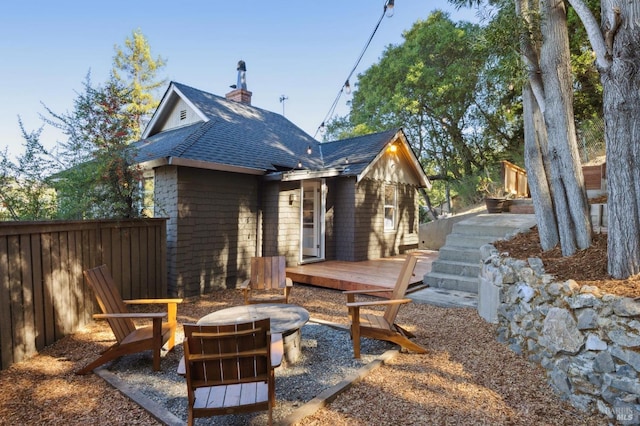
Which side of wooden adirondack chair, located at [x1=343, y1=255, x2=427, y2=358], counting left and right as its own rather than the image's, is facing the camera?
left

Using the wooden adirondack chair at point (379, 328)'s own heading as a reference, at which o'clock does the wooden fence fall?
The wooden fence is roughly at 12 o'clock from the wooden adirondack chair.

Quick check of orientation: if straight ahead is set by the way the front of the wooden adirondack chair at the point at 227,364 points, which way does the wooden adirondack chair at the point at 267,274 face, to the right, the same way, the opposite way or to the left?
the opposite way

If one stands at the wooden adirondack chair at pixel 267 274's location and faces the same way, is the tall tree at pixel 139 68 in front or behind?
behind

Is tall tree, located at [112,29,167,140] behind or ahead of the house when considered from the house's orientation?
behind

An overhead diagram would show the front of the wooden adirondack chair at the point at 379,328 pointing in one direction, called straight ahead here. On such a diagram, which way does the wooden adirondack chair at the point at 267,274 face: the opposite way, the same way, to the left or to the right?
to the left

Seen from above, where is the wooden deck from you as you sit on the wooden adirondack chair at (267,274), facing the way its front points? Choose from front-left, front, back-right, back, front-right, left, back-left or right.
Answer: back-left

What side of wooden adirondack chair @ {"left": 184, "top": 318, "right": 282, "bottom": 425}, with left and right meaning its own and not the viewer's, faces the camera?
back

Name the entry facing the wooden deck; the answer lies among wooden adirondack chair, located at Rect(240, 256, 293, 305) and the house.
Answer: the house

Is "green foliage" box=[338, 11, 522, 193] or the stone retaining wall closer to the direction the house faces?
the stone retaining wall
